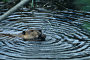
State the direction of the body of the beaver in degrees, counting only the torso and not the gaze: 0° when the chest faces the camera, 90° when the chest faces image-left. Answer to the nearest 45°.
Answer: approximately 270°
